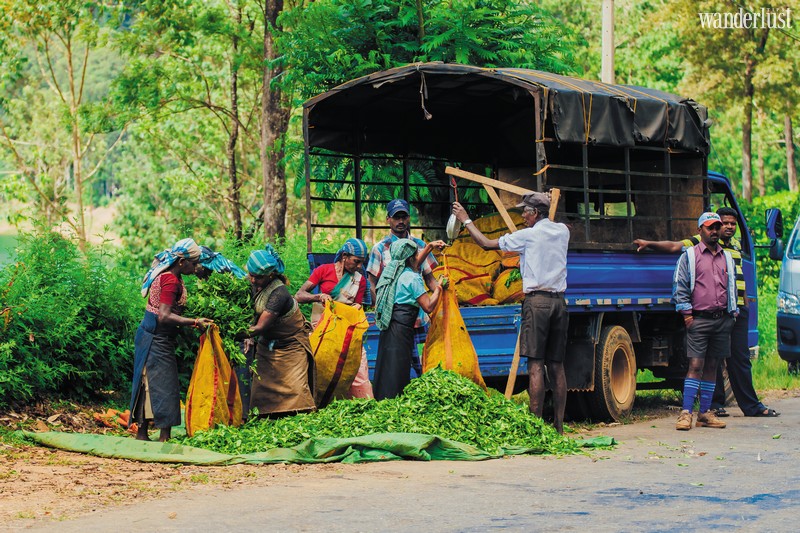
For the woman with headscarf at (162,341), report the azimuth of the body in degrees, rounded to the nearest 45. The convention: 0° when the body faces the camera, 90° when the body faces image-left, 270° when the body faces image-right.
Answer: approximately 270°

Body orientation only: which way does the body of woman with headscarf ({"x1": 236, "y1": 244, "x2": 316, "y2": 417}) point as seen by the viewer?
to the viewer's left

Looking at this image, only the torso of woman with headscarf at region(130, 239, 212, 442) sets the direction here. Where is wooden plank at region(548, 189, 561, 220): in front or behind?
in front

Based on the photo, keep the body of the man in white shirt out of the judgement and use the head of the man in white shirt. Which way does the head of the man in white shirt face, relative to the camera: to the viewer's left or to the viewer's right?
to the viewer's left

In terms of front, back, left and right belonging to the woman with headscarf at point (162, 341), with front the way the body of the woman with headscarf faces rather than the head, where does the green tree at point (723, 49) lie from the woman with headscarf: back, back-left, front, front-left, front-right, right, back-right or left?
front-left

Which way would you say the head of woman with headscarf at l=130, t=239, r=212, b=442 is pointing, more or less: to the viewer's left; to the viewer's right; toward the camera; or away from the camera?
to the viewer's right

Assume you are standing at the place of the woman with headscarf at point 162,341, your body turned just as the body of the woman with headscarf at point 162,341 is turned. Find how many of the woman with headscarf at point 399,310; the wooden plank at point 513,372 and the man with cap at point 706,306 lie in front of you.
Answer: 3

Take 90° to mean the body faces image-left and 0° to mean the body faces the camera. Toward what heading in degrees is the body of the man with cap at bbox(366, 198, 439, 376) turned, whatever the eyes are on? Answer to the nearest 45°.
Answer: approximately 0°

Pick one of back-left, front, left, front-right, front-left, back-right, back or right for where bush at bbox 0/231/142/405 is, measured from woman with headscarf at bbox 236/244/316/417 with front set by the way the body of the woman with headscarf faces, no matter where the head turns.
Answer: front-right
